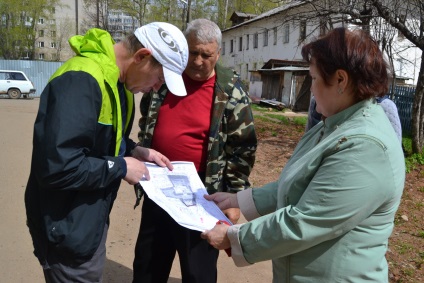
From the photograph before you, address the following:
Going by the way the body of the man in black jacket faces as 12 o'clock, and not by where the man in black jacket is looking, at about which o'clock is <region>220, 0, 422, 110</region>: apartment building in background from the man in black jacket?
The apartment building in background is roughly at 10 o'clock from the man in black jacket.

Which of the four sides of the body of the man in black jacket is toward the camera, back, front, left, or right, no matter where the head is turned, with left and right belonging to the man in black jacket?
right

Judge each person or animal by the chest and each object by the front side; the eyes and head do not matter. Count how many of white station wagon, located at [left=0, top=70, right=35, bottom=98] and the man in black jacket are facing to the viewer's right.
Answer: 1

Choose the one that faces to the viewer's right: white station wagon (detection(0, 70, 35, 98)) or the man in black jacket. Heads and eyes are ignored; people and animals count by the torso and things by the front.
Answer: the man in black jacket

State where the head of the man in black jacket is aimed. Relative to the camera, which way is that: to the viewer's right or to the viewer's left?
to the viewer's right

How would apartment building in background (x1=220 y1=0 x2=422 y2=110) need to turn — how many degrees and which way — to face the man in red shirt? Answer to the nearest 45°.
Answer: approximately 45° to its left
